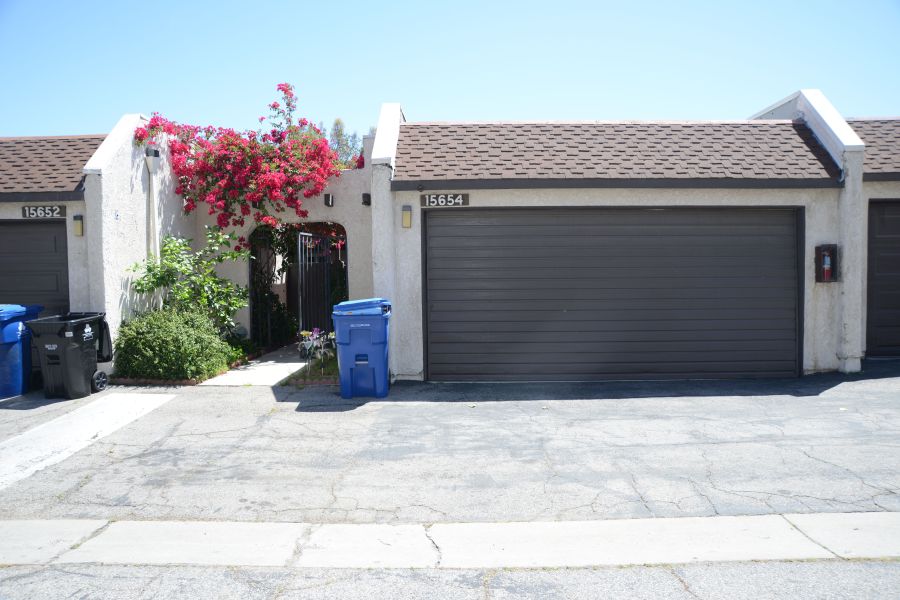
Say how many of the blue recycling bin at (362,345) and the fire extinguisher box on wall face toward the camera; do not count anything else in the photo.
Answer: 2

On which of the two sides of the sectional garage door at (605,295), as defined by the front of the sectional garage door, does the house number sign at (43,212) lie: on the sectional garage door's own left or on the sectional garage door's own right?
on the sectional garage door's own right

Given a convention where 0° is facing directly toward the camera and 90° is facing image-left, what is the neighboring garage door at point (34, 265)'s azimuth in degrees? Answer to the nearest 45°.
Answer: approximately 0°

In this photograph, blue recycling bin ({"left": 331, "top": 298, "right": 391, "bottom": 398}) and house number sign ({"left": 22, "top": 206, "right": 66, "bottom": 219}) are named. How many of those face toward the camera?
2

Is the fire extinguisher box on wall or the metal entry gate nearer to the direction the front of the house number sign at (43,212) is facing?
the fire extinguisher box on wall

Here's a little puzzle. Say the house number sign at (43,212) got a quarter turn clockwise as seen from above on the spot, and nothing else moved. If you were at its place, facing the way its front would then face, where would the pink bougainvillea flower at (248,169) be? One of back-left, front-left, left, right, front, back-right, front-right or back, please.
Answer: back

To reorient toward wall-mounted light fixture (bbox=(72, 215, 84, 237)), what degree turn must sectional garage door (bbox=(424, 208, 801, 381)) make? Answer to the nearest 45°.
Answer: approximately 90° to its right
